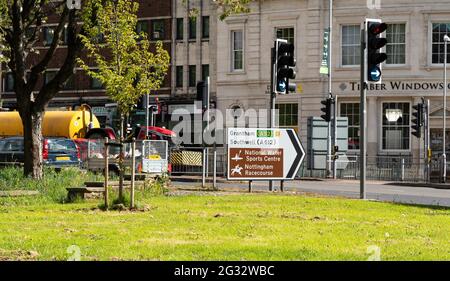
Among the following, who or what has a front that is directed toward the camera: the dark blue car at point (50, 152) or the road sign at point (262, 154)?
the road sign

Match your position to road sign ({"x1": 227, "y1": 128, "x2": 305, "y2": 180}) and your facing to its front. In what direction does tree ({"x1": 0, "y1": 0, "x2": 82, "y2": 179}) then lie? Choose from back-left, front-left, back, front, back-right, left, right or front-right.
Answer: right

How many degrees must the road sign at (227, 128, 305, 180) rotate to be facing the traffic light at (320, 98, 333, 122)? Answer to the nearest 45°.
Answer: approximately 180°

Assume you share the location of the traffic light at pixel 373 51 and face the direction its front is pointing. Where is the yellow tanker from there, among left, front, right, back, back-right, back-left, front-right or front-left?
back

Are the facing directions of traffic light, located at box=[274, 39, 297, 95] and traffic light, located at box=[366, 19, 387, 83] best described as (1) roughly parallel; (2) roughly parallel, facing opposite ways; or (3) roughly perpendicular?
roughly parallel

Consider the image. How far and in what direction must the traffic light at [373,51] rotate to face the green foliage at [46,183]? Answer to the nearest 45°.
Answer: approximately 135° to its right

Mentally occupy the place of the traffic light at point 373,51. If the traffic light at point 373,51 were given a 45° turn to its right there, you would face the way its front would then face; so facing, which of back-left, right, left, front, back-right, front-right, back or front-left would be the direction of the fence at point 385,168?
back

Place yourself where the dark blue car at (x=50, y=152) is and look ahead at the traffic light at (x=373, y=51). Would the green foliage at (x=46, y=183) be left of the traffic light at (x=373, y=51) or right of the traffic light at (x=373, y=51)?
right

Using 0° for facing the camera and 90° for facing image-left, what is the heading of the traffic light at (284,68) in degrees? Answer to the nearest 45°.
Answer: approximately 315°

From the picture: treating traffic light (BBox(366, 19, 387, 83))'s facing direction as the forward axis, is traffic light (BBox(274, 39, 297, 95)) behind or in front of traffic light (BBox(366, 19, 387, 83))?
behind

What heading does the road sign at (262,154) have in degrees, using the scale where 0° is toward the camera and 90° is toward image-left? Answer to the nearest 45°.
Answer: approximately 0°

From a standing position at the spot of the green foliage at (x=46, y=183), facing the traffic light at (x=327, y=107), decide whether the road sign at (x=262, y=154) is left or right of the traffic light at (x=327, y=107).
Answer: right

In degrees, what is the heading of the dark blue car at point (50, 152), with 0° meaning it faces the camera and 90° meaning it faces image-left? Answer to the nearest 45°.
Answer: approximately 135°

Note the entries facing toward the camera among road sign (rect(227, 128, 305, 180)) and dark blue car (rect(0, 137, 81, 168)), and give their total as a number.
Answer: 1
